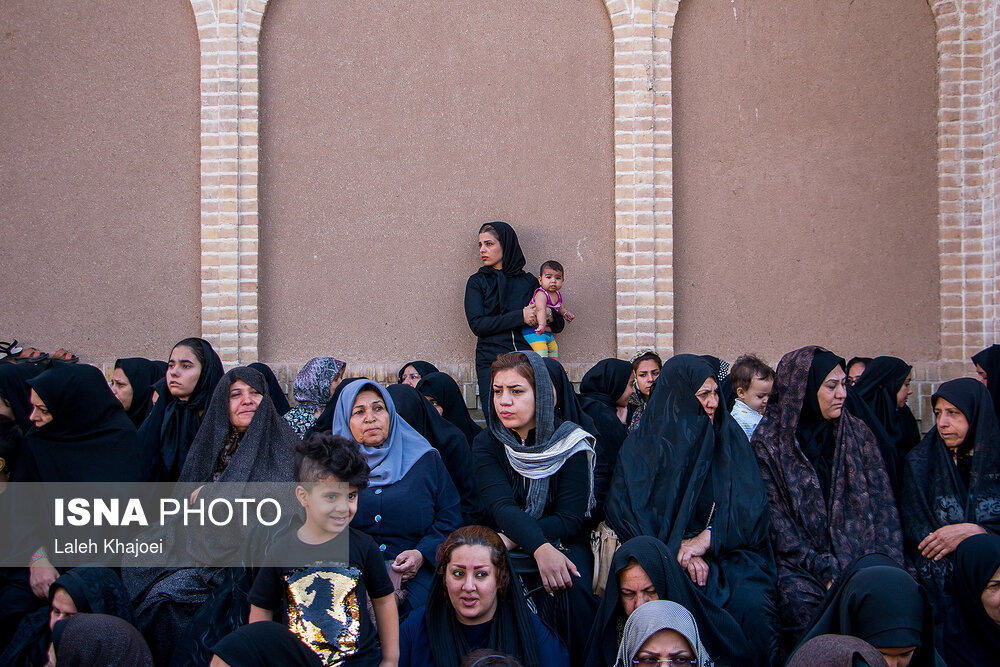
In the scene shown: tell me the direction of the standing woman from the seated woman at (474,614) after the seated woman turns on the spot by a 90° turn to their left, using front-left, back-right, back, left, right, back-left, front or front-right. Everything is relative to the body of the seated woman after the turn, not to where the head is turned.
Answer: left

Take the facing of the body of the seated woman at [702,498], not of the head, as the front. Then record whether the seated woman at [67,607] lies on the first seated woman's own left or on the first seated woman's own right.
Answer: on the first seated woman's own right

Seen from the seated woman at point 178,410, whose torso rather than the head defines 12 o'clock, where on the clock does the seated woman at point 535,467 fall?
the seated woman at point 535,467 is roughly at 9 o'clock from the seated woman at point 178,410.

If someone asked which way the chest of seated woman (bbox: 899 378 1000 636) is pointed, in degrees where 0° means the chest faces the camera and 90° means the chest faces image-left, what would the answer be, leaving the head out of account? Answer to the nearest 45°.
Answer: approximately 45°

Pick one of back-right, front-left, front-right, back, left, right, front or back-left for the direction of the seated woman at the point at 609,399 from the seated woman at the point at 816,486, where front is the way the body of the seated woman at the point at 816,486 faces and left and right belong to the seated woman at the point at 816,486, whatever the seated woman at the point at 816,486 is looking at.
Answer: back

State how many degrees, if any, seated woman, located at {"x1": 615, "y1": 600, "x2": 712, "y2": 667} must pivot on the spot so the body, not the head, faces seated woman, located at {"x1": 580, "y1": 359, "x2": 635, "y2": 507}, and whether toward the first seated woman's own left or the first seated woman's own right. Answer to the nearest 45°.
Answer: approximately 180°

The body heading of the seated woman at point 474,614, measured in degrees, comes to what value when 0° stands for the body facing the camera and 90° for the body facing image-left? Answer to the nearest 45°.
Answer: approximately 0°

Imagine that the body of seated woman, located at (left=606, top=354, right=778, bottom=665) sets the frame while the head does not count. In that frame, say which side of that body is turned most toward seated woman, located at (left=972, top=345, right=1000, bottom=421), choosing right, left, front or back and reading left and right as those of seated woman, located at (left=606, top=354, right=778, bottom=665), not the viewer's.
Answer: left

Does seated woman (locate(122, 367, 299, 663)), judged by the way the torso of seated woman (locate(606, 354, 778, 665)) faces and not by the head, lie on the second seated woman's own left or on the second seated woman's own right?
on the second seated woman's own right
